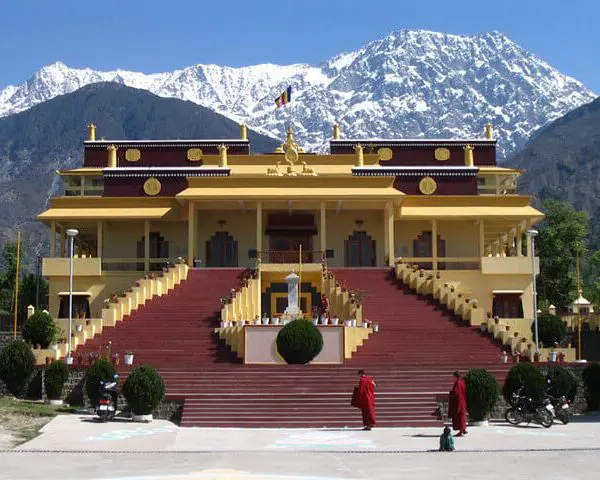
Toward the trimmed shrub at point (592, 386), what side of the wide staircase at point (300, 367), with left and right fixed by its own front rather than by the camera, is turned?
left

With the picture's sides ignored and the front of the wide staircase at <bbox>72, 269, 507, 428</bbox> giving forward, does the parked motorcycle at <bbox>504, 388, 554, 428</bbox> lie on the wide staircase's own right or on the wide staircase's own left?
on the wide staircase's own left

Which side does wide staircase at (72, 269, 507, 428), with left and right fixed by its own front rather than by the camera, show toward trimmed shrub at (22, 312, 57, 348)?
right

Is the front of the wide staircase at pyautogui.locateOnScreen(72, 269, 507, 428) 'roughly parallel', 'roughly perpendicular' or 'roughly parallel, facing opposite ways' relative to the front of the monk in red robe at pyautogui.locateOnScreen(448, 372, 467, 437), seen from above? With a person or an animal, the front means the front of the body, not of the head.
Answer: roughly perpendicular

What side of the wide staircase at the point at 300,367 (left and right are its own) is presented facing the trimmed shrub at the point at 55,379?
right

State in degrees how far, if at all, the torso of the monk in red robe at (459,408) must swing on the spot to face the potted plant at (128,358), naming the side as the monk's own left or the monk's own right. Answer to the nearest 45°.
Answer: approximately 45° to the monk's own right

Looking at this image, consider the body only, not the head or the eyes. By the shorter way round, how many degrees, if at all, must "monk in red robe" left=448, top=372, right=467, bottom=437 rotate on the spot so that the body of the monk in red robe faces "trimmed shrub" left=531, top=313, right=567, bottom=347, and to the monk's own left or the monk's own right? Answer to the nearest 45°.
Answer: approximately 90° to the monk's own right

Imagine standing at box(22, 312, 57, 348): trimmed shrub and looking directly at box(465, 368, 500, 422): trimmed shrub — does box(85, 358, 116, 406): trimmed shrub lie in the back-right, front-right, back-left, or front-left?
front-right

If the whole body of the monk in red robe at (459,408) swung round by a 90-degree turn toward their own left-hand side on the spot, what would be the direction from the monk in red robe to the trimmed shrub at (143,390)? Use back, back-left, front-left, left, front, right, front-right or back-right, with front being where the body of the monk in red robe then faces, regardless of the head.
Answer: right

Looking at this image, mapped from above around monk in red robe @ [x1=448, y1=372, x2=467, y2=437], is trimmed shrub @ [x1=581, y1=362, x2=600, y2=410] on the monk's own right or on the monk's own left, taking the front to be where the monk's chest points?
on the monk's own right

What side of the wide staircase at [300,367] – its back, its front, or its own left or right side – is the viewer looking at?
front

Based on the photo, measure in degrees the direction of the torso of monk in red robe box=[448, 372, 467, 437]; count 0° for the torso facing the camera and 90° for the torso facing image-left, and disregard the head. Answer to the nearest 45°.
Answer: approximately 90°

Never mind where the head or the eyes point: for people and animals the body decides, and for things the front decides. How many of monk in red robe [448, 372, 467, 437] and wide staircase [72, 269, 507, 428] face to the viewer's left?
1

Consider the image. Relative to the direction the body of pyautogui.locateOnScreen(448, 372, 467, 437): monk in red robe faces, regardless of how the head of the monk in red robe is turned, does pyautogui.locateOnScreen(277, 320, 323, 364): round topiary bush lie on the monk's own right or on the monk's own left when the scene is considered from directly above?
on the monk's own right

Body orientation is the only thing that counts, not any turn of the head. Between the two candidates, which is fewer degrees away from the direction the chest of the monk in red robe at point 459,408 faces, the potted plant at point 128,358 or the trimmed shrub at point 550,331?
the potted plant
